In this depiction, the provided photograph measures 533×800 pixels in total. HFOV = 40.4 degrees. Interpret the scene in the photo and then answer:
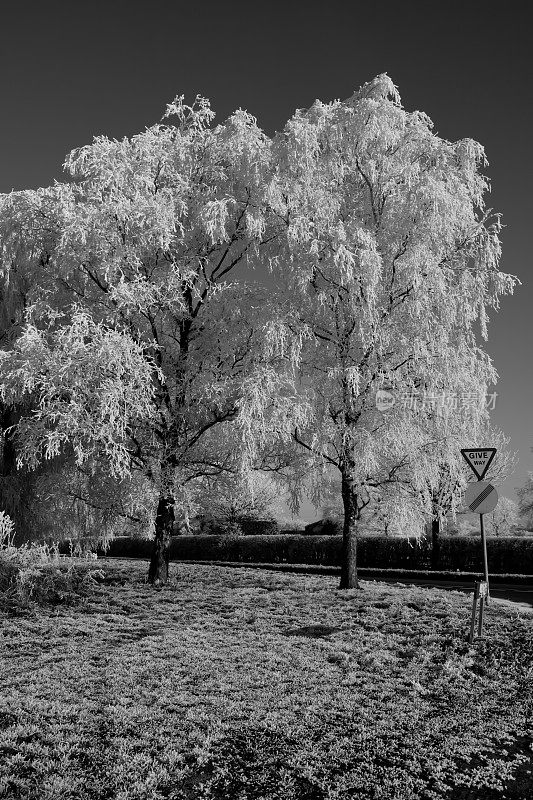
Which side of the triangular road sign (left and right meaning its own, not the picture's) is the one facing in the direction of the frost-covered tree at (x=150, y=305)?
right

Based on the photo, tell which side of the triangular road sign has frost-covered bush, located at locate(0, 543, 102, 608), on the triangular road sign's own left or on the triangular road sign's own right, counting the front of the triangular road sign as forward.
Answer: on the triangular road sign's own right

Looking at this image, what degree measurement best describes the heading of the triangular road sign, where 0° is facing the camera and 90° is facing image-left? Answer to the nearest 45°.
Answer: approximately 0°

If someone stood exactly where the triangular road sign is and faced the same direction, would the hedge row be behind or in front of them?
behind
